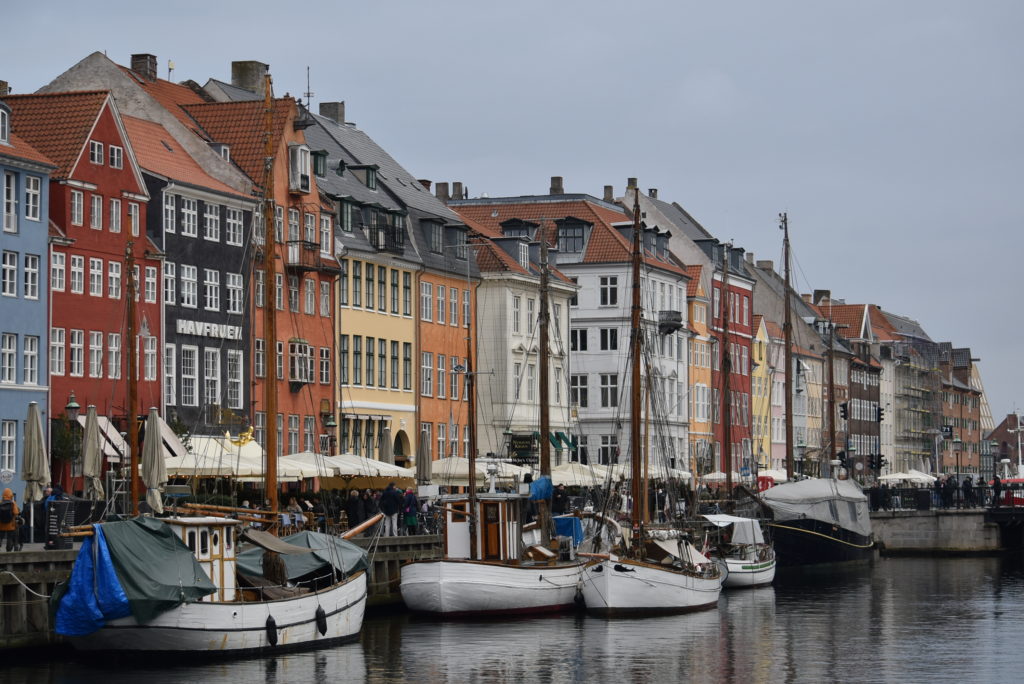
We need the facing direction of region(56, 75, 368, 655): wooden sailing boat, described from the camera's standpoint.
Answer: facing away from the viewer and to the right of the viewer

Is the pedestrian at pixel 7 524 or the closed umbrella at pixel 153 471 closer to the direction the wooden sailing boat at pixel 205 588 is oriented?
the closed umbrella

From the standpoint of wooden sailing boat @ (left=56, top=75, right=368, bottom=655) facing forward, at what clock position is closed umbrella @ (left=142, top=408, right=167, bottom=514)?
The closed umbrella is roughly at 10 o'clock from the wooden sailing boat.

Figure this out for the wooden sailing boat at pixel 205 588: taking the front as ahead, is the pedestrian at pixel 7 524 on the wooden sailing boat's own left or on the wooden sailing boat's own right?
on the wooden sailing boat's own left

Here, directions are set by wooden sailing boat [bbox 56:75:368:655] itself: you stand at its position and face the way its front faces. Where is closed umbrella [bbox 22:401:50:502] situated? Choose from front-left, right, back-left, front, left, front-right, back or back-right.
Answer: left

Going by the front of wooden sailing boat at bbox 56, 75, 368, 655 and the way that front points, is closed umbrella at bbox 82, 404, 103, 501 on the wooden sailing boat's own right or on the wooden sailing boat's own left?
on the wooden sailing boat's own left

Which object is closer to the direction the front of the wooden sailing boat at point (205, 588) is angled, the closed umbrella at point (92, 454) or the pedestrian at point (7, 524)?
the closed umbrella
